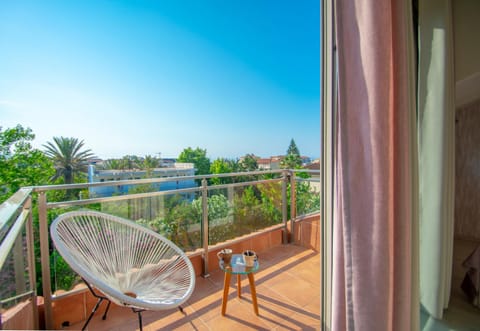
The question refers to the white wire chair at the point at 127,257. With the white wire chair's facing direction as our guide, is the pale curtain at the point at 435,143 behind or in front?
in front

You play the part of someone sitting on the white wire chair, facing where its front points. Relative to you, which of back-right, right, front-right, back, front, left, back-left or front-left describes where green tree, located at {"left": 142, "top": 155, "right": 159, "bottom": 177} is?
back-left

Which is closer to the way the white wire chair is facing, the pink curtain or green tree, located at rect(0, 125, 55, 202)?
the pink curtain

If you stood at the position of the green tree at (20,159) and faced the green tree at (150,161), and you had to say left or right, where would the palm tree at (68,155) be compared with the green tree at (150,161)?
left

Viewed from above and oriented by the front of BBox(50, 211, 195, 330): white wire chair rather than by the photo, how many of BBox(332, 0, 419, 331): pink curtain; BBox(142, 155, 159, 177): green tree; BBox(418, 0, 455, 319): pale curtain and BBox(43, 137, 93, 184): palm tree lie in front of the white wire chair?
2

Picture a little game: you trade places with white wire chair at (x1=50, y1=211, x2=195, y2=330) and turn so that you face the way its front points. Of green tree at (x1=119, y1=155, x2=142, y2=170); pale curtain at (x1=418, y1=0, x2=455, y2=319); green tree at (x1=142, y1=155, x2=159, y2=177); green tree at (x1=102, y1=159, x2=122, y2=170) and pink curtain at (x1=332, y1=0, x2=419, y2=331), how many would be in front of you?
2

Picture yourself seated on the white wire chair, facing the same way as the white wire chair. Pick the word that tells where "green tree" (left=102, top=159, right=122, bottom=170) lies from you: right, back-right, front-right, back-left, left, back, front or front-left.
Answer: back-left

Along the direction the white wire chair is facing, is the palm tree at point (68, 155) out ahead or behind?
behind

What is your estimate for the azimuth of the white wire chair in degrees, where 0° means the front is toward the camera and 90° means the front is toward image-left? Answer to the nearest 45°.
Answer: approximately 315°

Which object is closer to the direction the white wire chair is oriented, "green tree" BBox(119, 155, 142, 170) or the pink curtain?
the pink curtain

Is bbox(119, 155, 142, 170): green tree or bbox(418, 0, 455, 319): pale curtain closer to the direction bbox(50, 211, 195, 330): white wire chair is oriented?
the pale curtain

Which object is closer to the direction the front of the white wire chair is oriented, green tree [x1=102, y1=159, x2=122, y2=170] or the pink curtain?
the pink curtain

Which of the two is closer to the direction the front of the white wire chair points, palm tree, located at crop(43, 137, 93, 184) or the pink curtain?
the pink curtain

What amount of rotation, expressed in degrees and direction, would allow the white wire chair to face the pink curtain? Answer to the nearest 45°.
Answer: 0° — it already faces it

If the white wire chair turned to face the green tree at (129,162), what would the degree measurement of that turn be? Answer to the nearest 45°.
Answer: approximately 135° to its left

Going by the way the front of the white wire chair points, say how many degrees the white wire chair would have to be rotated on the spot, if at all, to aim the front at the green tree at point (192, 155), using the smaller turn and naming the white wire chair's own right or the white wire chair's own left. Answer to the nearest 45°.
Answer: approximately 135° to the white wire chair's own left

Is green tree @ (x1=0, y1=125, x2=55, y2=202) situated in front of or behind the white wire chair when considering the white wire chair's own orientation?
behind

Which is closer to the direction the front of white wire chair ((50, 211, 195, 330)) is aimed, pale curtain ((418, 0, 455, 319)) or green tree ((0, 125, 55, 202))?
the pale curtain
